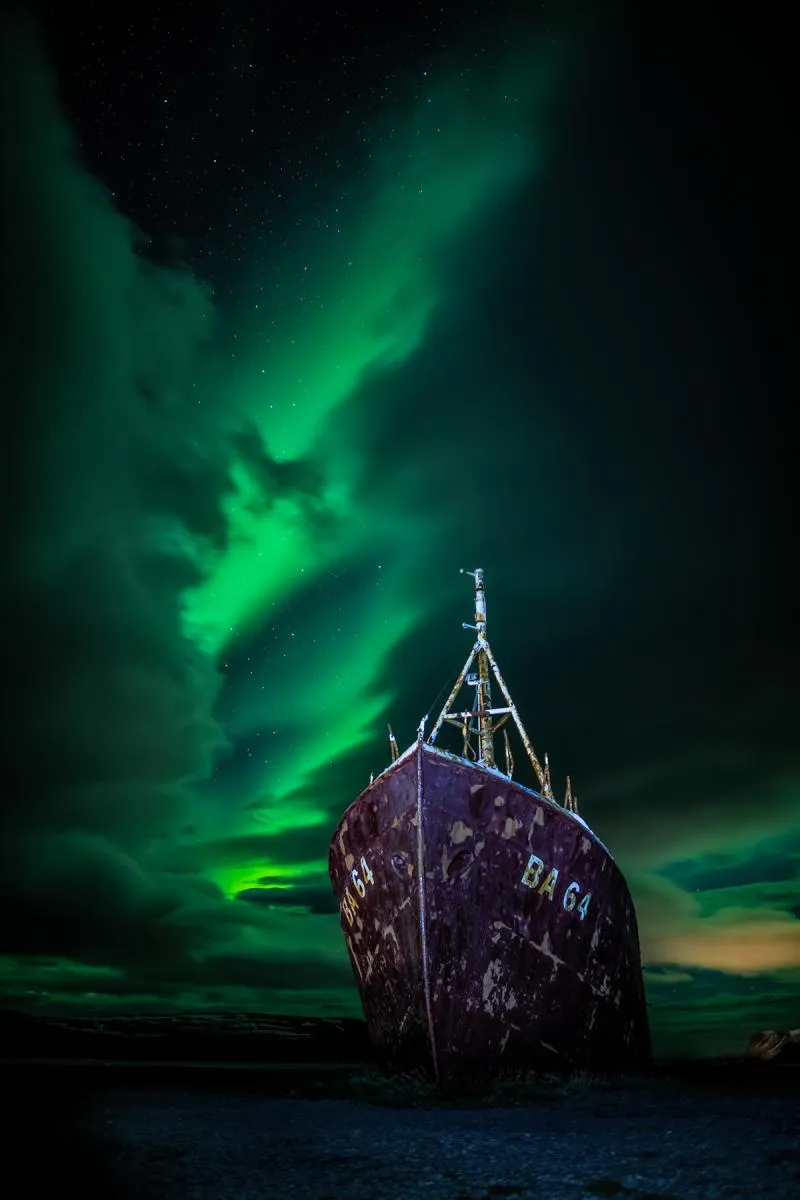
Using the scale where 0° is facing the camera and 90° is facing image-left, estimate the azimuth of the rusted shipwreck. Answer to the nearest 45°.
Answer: approximately 0°
